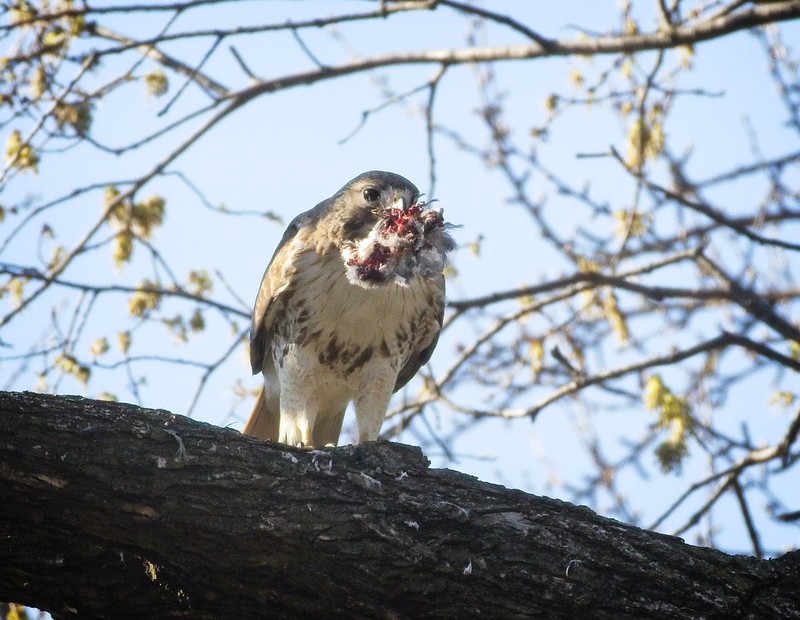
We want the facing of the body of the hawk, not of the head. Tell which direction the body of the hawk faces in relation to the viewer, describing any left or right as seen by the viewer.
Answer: facing the viewer and to the right of the viewer
